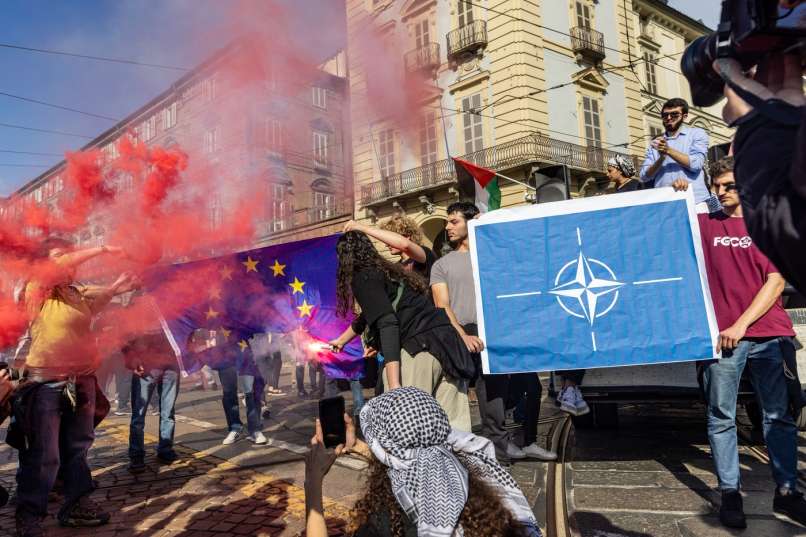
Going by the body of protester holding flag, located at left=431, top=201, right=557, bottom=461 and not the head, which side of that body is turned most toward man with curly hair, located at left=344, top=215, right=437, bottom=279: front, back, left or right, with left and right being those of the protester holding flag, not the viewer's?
right

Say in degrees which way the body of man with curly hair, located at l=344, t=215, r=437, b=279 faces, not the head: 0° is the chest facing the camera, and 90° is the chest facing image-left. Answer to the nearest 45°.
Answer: approximately 90°

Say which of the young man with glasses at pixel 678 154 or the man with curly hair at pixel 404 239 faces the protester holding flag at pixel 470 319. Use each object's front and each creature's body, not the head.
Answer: the young man with glasses

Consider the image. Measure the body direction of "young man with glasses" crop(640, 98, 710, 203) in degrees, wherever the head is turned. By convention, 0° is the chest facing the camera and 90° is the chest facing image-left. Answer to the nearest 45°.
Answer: approximately 45°

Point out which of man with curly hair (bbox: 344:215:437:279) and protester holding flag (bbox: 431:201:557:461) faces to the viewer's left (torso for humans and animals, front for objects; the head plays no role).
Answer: the man with curly hair

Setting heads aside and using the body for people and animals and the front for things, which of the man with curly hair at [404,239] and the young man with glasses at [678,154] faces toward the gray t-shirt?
the young man with glasses

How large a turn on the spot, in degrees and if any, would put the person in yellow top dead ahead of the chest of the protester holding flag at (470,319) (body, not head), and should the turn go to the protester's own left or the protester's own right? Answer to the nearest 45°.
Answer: approximately 90° to the protester's own right

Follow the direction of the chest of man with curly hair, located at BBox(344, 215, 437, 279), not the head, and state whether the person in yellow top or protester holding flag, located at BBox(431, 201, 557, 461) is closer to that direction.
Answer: the person in yellow top

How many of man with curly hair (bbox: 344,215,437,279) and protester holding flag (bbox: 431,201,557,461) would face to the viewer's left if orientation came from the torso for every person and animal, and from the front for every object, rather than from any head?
1
